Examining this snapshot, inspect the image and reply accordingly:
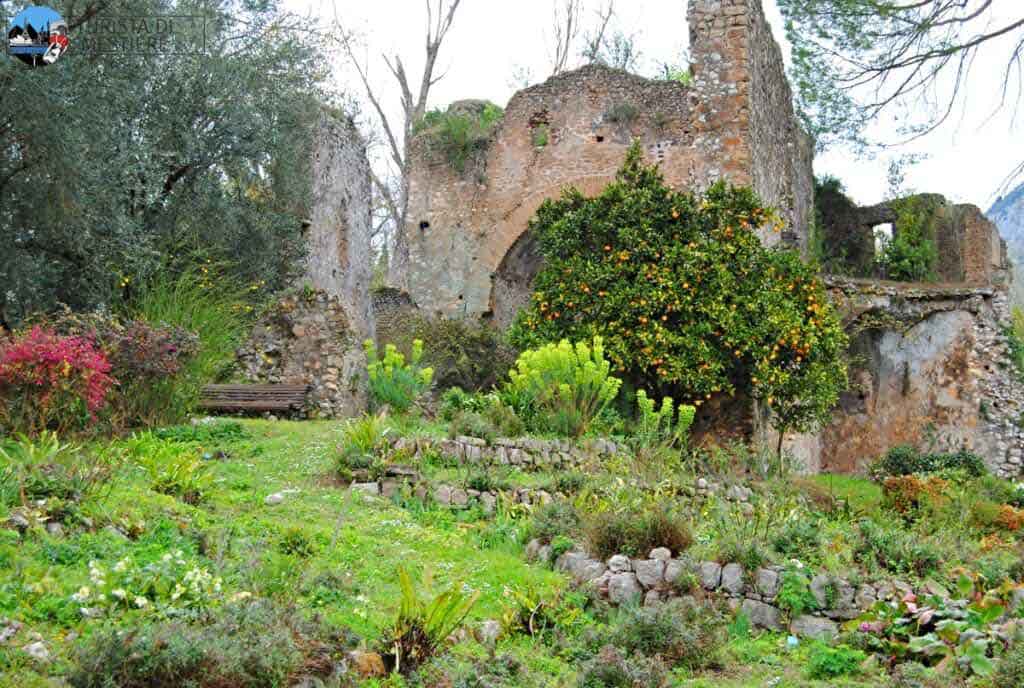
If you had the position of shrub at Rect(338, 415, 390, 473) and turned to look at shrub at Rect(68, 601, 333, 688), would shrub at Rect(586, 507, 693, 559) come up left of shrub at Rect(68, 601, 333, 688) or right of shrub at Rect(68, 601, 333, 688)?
left

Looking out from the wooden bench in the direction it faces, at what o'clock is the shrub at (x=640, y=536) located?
The shrub is roughly at 11 o'clock from the wooden bench.

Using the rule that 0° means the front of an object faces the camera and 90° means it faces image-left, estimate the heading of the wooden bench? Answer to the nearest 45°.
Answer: approximately 0°

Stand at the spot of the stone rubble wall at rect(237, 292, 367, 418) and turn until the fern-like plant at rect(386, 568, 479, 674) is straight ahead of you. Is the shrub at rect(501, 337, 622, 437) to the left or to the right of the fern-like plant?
left

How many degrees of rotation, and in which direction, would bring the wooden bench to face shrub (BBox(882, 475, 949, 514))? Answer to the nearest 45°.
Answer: approximately 45° to its left

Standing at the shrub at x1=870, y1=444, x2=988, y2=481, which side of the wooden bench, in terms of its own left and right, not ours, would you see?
left

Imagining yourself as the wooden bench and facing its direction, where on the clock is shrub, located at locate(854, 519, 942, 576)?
The shrub is roughly at 11 o'clock from the wooden bench.

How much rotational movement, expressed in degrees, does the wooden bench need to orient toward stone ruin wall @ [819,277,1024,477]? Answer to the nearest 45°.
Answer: approximately 90° to its left

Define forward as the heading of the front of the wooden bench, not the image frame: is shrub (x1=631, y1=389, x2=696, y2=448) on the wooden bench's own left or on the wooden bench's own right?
on the wooden bench's own left
